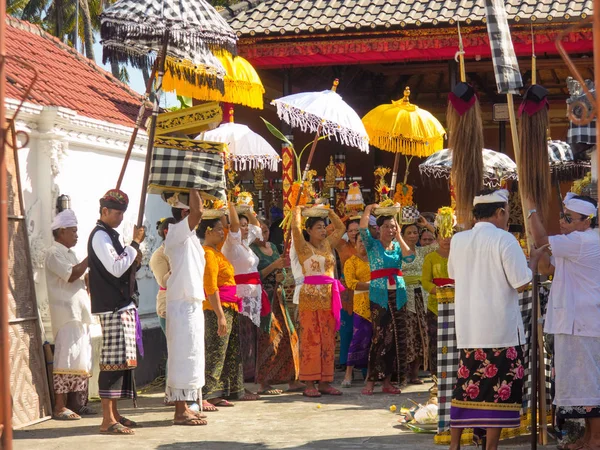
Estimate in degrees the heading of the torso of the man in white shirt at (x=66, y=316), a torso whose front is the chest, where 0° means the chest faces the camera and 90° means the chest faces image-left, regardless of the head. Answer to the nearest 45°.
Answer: approximately 270°

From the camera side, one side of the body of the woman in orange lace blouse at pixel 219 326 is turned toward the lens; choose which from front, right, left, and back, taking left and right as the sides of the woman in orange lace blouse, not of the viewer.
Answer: right

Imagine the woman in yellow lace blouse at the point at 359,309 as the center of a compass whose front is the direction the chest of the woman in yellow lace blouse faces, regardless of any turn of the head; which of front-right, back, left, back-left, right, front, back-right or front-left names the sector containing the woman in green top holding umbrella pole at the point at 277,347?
right

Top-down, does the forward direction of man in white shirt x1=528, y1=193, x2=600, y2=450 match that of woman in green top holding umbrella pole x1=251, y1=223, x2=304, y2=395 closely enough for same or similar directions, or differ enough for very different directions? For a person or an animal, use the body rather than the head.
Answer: very different directions

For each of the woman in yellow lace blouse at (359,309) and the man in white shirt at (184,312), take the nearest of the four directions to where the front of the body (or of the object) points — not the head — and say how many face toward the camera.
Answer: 1

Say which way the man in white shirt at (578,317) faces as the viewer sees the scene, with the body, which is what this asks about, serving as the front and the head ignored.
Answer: to the viewer's left

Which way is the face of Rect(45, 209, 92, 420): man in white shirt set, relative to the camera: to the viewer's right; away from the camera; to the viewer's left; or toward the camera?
to the viewer's right

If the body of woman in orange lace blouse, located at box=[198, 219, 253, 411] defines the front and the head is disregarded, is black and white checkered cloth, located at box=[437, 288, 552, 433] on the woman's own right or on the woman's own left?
on the woman's own right

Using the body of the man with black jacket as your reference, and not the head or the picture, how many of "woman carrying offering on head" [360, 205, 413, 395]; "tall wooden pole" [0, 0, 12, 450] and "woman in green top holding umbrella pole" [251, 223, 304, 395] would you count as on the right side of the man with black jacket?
1
